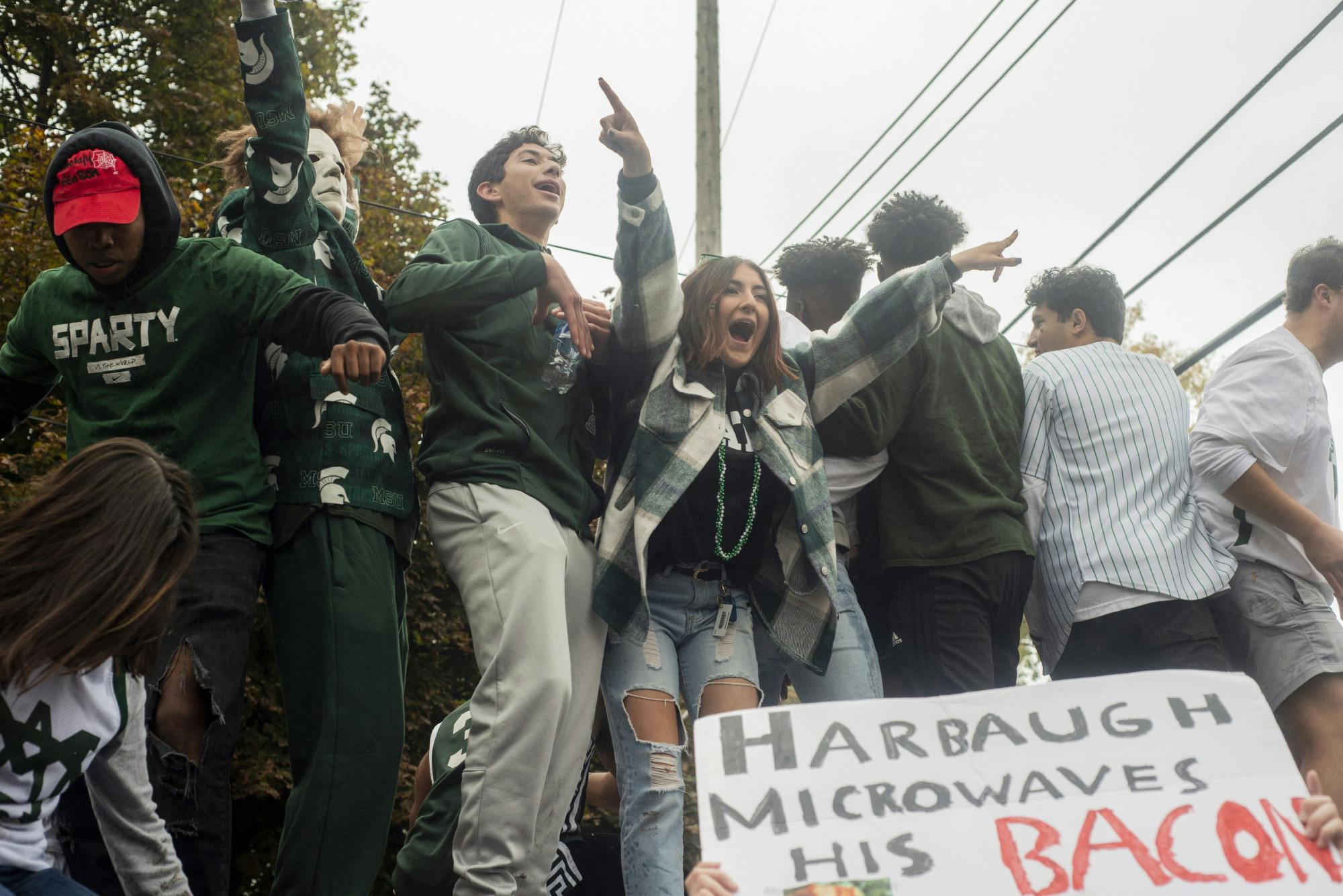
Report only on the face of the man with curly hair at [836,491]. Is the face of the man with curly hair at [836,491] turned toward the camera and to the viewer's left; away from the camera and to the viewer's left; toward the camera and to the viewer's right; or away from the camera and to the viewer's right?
away from the camera and to the viewer's left

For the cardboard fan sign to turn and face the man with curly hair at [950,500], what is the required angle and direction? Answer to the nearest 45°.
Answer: approximately 180°

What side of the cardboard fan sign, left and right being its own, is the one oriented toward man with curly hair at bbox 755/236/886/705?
back

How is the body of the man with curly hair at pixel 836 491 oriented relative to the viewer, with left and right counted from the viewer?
facing away from the viewer and to the left of the viewer

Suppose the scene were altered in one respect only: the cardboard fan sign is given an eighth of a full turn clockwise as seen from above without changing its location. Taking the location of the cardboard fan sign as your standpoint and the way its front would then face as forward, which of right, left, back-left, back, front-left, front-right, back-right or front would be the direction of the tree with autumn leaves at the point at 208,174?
right

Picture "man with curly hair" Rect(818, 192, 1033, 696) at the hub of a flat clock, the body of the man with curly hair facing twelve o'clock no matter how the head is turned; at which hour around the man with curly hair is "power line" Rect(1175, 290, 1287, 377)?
The power line is roughly at 2 o'clock from the man with curly hair.

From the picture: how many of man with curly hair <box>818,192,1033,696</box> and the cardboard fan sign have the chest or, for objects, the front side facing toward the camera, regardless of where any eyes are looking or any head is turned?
1

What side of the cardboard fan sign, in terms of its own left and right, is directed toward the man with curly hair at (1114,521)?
back

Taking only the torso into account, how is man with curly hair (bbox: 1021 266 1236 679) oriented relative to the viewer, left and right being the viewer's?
facing away from the viewer and to the left of the viewer

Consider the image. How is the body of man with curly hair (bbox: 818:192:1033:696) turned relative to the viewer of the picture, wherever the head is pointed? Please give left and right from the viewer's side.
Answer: facing away from the viewer and to the left of the viewer

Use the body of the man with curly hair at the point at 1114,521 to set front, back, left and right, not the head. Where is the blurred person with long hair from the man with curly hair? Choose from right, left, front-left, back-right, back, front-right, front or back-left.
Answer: left

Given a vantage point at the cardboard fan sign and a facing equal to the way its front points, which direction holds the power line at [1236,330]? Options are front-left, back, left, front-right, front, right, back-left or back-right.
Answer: back

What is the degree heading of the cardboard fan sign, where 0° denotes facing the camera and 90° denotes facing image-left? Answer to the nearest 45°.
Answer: approximately 0°
